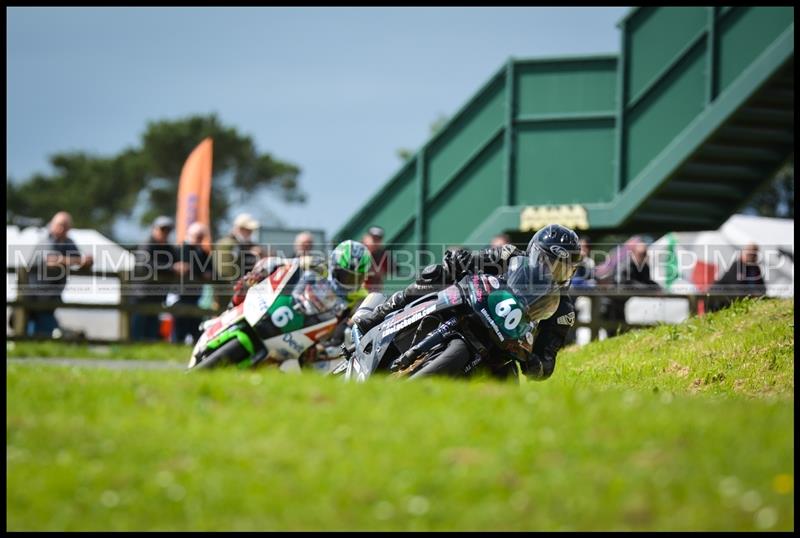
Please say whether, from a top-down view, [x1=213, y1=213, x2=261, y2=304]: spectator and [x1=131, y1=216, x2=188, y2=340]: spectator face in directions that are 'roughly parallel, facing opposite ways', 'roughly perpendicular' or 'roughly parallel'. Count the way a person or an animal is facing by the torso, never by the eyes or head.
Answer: roughly parallel

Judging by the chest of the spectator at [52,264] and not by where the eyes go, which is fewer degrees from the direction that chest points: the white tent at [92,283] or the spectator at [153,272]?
the spectator

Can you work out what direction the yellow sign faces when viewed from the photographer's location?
facing the viewer

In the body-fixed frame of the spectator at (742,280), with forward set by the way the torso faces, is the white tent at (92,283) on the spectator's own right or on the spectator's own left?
on the spectator's own right

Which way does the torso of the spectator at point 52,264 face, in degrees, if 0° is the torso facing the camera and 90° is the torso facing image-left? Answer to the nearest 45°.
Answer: approximately 315°

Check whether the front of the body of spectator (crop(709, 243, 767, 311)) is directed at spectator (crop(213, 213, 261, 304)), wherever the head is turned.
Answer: no

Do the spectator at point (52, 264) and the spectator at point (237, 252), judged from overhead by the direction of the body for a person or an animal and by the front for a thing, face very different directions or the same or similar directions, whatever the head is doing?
same or similar directions

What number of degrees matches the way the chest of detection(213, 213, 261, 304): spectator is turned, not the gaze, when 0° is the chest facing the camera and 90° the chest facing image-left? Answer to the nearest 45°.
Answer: approximately 315°

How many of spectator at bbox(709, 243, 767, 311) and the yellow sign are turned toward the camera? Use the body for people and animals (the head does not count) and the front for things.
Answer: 2

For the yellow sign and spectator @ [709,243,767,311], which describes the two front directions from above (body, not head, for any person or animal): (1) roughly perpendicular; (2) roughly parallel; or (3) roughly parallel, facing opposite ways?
roughly parallel

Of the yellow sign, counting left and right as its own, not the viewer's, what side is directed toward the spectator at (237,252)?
right

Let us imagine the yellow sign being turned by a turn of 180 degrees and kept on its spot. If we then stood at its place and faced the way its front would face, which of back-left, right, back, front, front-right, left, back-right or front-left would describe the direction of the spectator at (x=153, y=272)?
left

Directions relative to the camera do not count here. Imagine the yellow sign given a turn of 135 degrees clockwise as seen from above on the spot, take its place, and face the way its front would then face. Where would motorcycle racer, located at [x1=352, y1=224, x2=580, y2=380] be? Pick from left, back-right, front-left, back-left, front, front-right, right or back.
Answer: back-left

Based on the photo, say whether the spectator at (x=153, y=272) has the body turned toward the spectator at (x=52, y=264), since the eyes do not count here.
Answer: no
